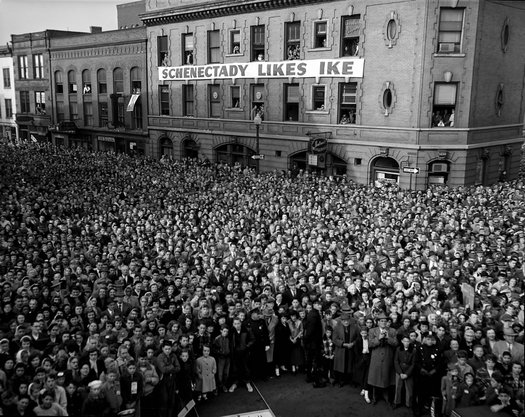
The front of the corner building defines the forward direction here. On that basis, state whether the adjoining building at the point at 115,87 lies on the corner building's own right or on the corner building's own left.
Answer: on the corner building's own right

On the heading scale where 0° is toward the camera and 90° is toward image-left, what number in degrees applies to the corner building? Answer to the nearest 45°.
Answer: approximately 45°

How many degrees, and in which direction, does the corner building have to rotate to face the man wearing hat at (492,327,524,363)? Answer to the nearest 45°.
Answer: approximately 45° to its left

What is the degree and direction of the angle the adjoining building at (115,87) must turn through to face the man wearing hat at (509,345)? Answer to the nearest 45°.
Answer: approximately 45° to its left
